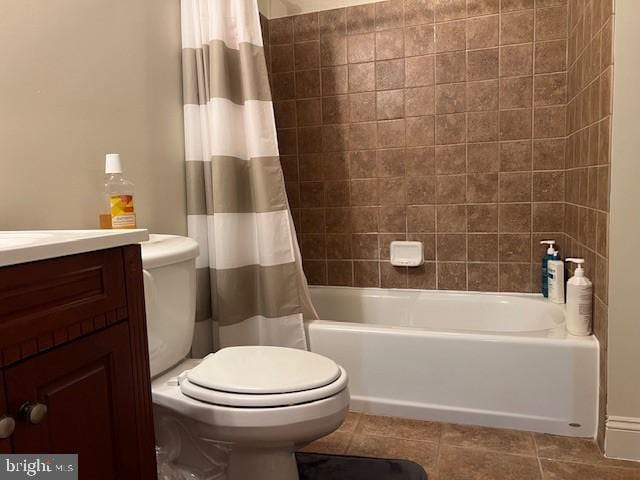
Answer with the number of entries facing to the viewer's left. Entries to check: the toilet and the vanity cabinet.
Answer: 0

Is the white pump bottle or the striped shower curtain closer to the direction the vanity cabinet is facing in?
the white pump bottle

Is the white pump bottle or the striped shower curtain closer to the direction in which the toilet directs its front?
the white pump bottle

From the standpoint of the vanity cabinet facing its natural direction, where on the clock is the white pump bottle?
The white pump bottle is roughly at 10 o'clock from the vanity cabinet.

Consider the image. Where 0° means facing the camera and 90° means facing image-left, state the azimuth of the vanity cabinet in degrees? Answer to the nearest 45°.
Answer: approximately 315°

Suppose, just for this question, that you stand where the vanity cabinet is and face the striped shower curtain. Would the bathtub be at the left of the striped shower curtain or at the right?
right

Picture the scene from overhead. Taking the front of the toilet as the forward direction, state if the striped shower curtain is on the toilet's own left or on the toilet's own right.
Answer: on the toilet's own left

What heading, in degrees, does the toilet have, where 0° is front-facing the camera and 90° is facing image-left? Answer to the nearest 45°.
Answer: approximately 270°
